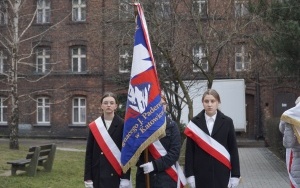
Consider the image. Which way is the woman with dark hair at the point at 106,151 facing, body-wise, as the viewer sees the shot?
toward the camera

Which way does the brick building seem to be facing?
toward the camera

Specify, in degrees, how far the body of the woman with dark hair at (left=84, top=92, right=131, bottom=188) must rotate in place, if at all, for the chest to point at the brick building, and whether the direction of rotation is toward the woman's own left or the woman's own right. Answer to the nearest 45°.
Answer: approximately 180°

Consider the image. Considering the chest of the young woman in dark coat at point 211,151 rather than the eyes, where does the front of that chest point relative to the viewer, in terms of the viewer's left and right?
facing the viewer

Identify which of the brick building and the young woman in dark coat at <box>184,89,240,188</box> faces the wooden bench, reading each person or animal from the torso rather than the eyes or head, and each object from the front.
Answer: the brick building

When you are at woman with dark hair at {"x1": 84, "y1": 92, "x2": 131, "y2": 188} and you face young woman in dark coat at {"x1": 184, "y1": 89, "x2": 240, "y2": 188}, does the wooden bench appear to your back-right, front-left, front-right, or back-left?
back-left

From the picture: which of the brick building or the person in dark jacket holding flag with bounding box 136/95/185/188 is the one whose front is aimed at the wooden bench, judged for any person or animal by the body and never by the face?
the brick building

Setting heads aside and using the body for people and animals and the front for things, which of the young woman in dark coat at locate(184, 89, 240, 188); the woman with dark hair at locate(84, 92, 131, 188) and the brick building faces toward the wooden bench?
the brick building

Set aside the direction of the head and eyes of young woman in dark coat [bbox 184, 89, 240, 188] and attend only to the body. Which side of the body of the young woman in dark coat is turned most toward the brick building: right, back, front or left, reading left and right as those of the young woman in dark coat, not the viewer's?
back

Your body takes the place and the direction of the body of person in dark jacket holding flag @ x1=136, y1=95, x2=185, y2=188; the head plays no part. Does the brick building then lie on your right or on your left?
on your right

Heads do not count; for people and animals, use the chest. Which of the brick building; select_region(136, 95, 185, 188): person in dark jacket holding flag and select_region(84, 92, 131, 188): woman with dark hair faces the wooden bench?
the brick building

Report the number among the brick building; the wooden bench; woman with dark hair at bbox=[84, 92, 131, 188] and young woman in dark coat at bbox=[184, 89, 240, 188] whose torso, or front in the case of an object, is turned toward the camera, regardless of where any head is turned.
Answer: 3
